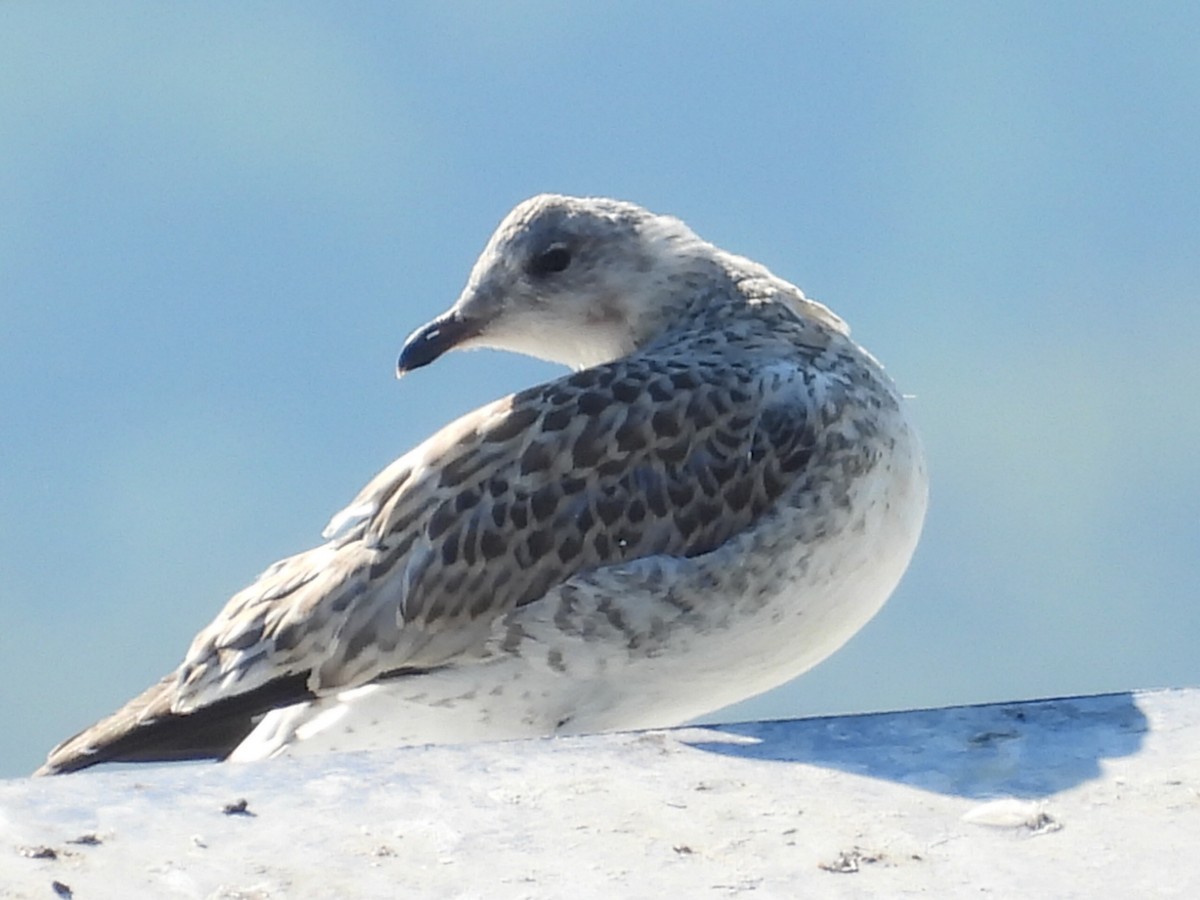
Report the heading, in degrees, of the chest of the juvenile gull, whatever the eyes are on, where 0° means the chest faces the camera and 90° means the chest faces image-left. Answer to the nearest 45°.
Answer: approximately 270°
